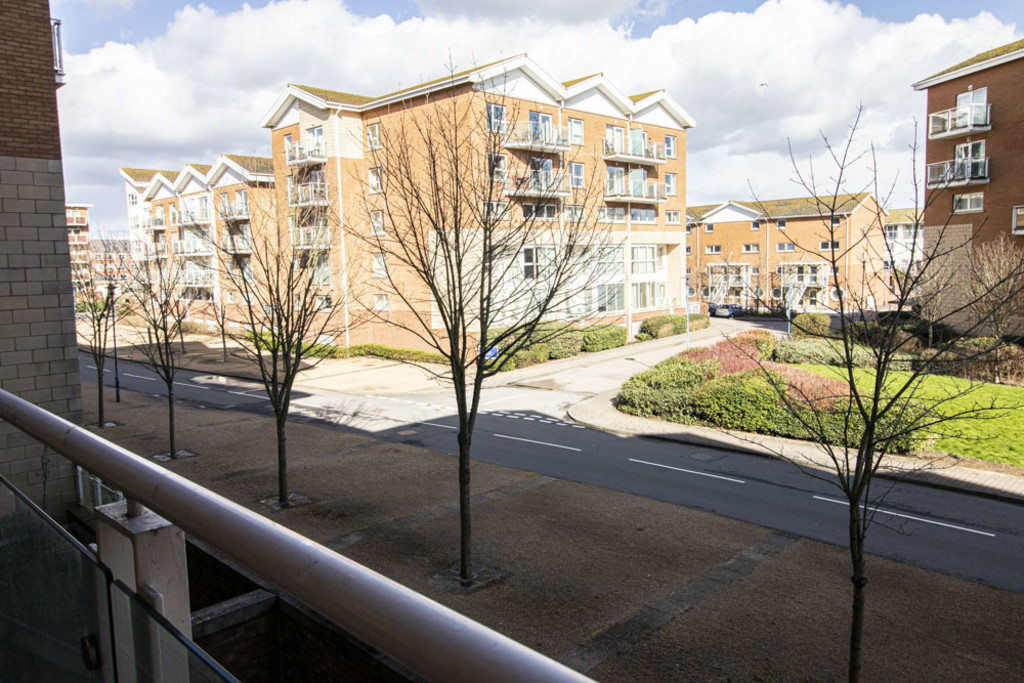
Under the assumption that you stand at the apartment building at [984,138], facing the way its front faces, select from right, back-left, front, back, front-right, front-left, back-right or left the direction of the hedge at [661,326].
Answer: front-right

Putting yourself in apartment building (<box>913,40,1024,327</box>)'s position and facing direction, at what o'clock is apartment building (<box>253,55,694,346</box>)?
apartment building (<box>253,55,694,346</box>) is roughly at 1 o'clock from apartment building (<box>913,40,1024,327</box>).

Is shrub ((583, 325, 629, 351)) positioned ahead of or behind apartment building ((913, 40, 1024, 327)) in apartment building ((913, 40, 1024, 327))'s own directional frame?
ahead

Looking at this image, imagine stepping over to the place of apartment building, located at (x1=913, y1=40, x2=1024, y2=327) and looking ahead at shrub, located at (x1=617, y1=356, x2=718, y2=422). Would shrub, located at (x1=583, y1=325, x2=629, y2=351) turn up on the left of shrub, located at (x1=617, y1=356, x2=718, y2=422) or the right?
right

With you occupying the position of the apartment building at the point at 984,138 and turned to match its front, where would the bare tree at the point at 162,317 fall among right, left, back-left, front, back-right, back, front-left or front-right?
front

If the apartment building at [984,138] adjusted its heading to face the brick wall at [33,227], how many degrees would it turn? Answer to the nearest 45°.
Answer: approximately 45° to its left

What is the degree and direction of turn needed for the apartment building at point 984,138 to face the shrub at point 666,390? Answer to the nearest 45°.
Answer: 0° — it already faces it

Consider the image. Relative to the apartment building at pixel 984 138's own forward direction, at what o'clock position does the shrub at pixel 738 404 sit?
The shrub is roughly at 11 o'clock from the apartment building.

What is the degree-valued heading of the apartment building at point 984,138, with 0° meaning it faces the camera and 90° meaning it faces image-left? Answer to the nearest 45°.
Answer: approximately 45°

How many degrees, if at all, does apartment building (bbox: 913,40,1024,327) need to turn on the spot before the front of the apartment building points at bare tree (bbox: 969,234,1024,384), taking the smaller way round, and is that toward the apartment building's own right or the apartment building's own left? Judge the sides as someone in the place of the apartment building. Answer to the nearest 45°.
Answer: approximately 45° to the apartment building's own left
